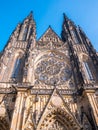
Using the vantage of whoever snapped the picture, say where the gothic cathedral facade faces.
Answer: facing the viewer
